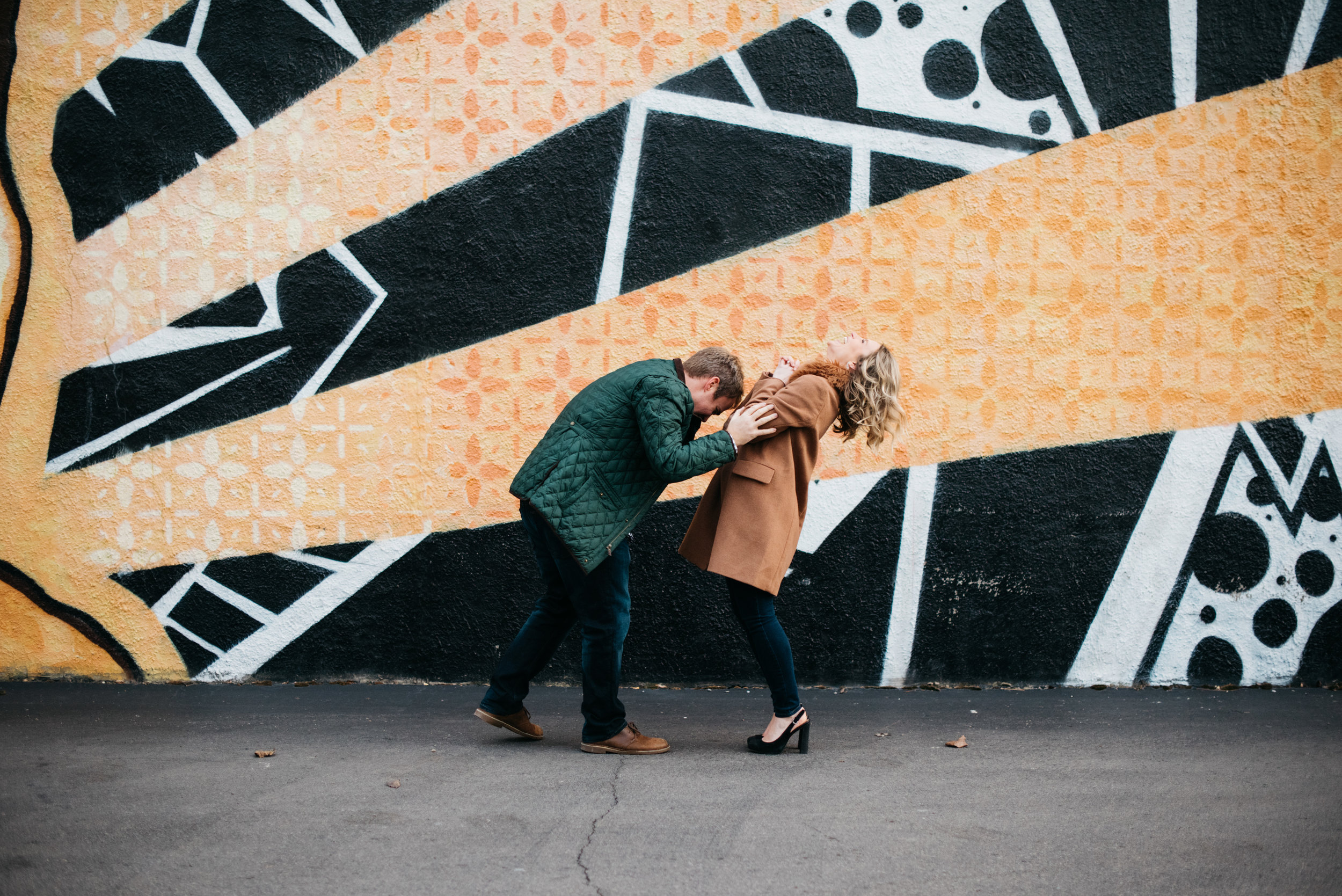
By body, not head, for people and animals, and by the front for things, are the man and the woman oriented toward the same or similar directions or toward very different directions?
very different directions

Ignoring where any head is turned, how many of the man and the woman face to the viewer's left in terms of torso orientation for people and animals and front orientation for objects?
1

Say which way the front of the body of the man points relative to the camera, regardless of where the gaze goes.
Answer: to the viewer's right

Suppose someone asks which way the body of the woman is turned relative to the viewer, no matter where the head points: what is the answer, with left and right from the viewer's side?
facing to the left of the viewer
